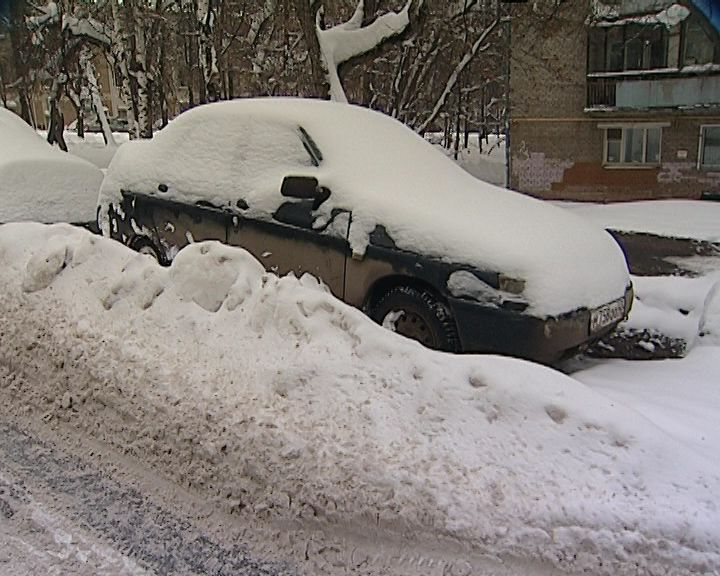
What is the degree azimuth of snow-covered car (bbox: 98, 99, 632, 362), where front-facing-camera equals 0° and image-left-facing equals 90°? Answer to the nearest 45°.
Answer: approximately 315°

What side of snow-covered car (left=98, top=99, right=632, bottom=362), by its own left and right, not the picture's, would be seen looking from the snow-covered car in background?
back
